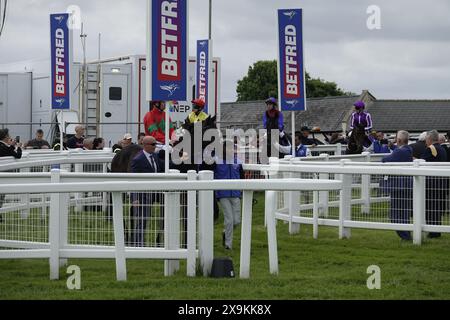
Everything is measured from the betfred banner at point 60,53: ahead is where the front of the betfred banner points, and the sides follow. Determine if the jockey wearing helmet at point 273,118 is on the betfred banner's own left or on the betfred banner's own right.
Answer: on the betfred banner's own left

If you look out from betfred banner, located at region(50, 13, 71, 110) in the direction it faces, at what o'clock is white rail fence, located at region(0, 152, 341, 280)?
The white rail fence is roughly at 12 o'clock from the betfred banner.

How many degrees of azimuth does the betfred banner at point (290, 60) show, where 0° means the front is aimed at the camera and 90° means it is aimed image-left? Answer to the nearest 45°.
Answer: approximately 0°

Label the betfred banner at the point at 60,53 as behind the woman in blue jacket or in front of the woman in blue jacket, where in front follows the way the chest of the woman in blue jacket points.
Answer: behind
